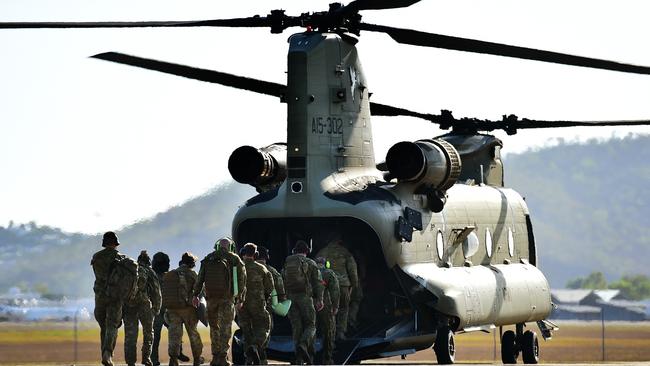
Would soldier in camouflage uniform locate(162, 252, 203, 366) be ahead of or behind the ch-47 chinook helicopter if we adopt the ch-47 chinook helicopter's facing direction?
behind

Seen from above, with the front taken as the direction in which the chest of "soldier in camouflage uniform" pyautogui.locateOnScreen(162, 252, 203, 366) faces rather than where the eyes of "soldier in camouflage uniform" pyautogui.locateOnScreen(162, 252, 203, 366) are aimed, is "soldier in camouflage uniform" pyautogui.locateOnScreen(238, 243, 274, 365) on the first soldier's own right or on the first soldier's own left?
on the first soldier's own right

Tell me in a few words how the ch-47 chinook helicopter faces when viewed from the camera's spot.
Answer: facing away from the viewer and to the right of the viewer

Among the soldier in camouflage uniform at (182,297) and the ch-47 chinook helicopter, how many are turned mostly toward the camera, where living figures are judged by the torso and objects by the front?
0

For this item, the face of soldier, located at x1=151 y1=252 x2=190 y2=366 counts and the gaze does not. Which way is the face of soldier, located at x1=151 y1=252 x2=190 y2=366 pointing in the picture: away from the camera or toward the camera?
away from the camera

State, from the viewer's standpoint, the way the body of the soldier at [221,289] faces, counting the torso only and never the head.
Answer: away from the camera

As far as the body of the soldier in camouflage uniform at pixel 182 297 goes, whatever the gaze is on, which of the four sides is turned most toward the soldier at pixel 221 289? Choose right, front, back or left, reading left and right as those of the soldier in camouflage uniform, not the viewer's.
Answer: right

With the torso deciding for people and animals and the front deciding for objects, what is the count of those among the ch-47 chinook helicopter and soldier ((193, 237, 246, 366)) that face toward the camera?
0

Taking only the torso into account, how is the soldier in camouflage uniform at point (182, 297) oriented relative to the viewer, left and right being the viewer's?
facing away from the viewer and to the right of the viewer
